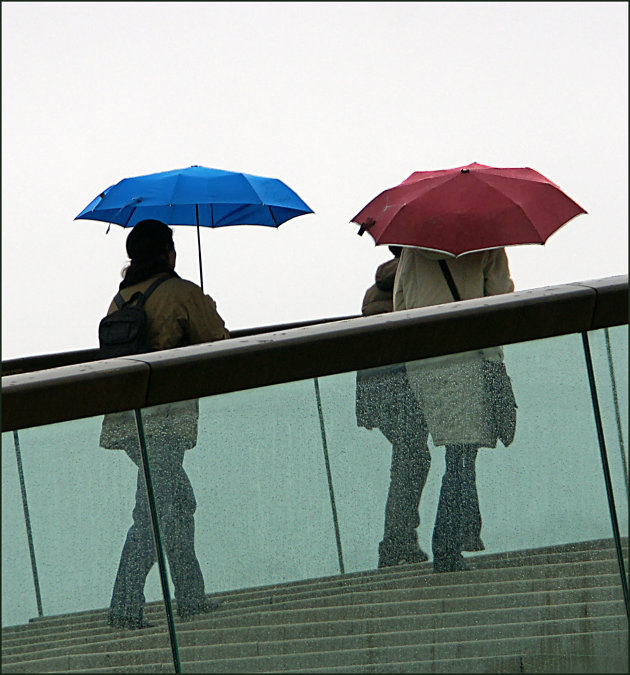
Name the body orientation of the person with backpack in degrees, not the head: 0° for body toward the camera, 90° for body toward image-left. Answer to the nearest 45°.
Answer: approximately 225°

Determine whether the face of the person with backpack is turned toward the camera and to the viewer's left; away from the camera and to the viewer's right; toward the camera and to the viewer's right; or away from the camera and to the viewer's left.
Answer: away from the camera and to the viewer's right

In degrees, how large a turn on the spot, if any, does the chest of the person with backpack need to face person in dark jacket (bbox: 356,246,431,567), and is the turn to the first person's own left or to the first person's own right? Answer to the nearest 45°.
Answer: approximately 45° to the first person's own right
